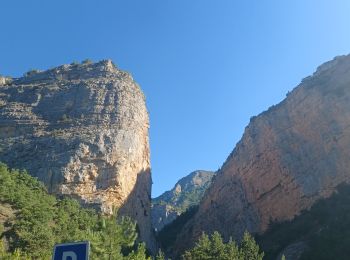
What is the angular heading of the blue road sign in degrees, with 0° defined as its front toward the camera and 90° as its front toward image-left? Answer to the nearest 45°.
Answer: approximately 0°
